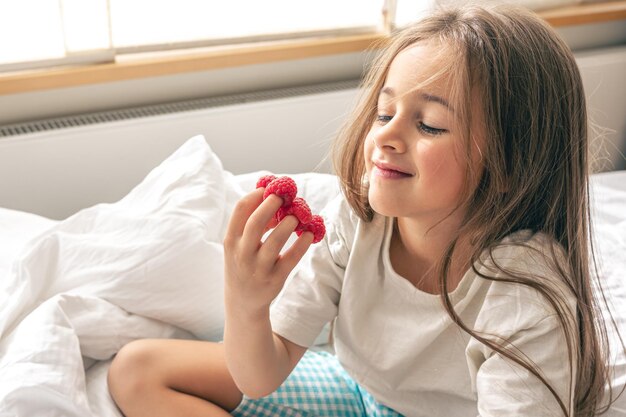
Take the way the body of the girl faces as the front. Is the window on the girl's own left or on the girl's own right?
on the girl's own right

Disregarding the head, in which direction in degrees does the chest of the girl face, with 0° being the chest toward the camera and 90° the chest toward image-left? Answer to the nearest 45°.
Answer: approximately 45°

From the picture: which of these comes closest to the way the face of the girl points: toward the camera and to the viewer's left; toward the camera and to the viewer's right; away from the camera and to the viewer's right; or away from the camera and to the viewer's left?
toward the camera and to the viewer's left

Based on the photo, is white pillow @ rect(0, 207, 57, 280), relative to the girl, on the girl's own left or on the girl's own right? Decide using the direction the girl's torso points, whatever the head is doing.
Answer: on the girl's own right

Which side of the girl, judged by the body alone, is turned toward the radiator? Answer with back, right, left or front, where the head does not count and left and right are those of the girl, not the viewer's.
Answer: right

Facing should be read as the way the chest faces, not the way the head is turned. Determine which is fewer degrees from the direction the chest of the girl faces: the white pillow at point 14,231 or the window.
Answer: the white pillow
